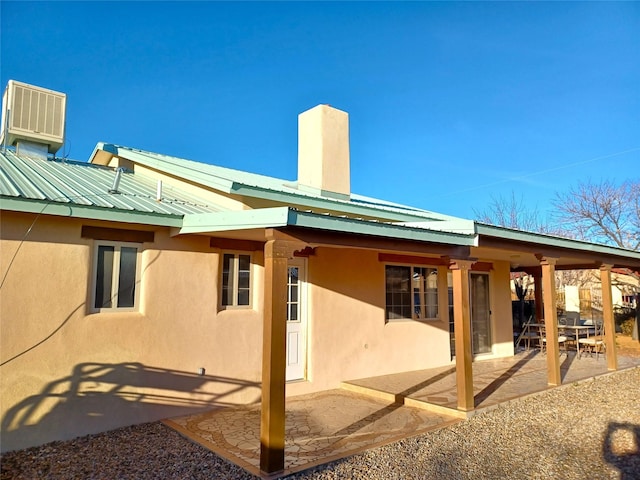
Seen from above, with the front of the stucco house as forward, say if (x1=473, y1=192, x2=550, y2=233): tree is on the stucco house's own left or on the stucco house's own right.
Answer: on the stucco house's own left

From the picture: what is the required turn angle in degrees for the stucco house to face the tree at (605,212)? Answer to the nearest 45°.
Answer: approximately 90° to its left

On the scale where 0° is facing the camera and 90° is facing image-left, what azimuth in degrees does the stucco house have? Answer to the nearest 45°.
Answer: approximately 315°

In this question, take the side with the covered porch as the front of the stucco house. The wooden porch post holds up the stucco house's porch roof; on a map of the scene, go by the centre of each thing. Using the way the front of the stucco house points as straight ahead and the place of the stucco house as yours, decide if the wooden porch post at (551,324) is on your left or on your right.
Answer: on your left

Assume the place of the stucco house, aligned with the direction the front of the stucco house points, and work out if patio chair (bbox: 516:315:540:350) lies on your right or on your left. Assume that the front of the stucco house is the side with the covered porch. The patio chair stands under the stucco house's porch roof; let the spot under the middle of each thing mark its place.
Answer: on your left

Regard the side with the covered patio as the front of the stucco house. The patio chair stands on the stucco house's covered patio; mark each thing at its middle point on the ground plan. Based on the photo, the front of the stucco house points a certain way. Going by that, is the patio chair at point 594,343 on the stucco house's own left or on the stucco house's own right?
on the stucco house's own left
